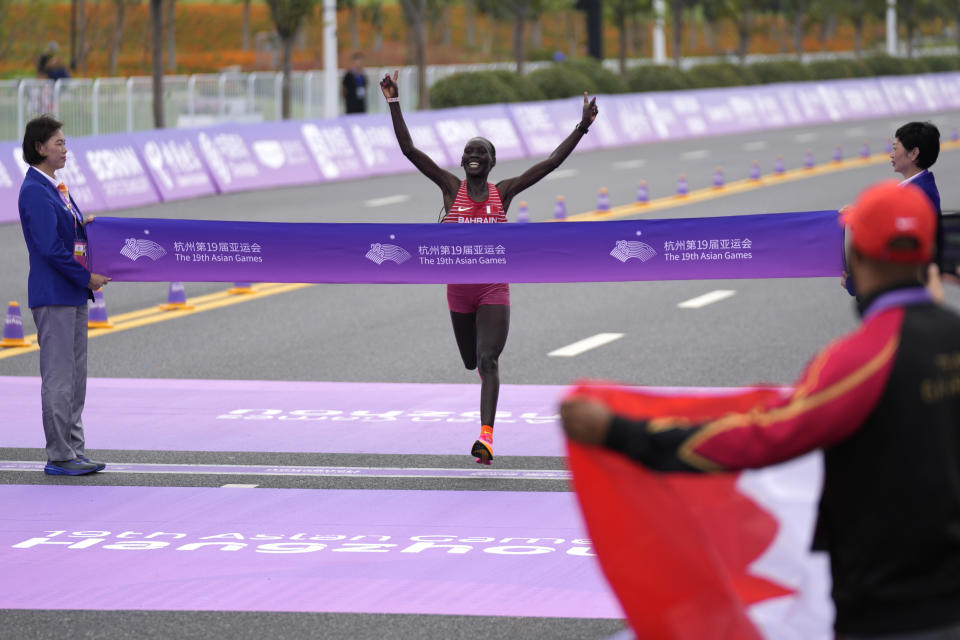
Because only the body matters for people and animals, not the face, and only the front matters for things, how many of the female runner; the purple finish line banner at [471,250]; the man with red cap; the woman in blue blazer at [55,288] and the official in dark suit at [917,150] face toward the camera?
2

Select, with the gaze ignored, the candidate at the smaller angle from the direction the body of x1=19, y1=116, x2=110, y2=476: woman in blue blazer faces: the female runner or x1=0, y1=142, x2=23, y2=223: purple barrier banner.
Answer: the female runner

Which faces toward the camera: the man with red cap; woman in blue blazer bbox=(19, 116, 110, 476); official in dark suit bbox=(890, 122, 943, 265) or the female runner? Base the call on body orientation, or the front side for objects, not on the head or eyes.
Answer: the female runner

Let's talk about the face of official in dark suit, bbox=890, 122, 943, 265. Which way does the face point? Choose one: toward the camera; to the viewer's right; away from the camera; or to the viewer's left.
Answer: to the viewer's left

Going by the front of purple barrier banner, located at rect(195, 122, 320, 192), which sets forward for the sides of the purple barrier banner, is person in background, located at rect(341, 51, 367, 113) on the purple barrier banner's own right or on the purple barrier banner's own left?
on the purple barrier banner's own left

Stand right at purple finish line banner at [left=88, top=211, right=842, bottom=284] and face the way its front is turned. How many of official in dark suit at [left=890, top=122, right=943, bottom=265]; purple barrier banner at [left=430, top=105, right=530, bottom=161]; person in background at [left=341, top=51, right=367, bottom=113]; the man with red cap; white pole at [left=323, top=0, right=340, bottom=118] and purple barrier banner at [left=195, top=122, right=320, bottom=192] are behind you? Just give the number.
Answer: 4

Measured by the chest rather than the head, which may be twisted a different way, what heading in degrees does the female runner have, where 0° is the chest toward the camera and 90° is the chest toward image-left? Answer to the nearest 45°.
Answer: approximately 0°

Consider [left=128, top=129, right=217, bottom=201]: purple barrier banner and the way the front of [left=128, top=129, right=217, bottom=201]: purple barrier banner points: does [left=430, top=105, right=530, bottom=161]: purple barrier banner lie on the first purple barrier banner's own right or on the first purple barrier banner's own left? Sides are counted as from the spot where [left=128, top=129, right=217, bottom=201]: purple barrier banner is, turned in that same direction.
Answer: on the first purple barrier banner's own left

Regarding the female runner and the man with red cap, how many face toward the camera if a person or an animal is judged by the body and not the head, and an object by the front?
1

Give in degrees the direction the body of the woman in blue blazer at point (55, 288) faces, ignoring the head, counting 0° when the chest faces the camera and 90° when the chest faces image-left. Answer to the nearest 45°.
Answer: approximately 270°

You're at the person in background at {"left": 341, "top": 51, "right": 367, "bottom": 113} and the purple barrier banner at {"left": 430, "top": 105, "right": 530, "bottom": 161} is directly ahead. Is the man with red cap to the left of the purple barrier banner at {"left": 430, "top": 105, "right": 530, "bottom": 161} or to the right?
right

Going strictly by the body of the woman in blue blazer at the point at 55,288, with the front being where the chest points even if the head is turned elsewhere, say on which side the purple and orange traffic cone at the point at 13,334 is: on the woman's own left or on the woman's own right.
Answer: on the woman's own left

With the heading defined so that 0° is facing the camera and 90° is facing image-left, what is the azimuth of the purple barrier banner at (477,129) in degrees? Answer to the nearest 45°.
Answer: approximately 315°

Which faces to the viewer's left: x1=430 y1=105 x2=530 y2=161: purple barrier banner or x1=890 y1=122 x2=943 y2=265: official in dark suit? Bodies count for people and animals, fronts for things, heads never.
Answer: the official in dark suit

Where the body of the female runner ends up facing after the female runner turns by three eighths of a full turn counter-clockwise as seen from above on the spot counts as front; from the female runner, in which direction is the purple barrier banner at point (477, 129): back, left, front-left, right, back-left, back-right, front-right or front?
front-left
